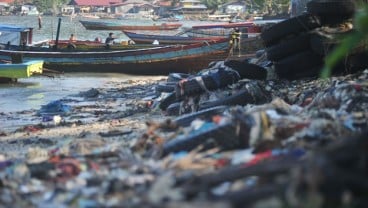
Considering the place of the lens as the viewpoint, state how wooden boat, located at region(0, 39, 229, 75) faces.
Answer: facing to the right of the viewer

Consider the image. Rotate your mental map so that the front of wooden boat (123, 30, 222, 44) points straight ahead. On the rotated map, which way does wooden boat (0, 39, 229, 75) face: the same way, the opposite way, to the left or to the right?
the opposite way

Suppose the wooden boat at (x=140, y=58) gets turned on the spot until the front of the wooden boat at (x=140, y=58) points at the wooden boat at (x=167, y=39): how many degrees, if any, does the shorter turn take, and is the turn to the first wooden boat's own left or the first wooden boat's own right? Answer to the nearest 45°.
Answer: approximately 90° to the first wooden boat's own left

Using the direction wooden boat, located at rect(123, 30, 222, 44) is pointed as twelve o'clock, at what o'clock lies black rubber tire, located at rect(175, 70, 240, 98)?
The black rubber tire is roughly at 9 o'clock from the wooden boat.

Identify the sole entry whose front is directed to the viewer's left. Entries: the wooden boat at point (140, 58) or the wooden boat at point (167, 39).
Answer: the wooden boat at point (167, 39)
